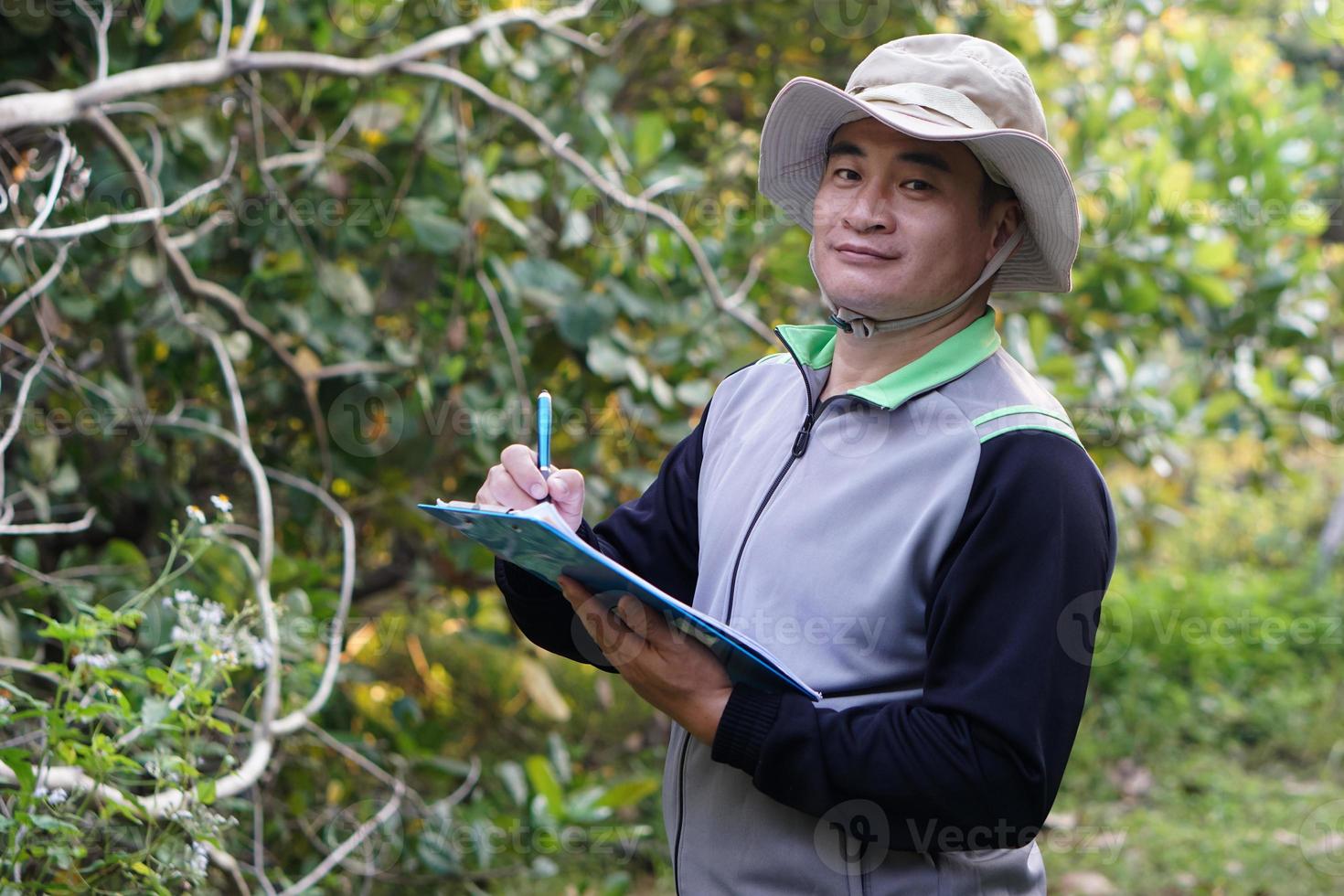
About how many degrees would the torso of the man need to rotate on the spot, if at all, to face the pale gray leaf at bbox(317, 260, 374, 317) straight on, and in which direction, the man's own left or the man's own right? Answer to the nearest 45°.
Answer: approximately 90° to the man's own right

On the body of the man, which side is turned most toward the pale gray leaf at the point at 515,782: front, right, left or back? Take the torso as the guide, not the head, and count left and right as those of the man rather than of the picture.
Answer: right

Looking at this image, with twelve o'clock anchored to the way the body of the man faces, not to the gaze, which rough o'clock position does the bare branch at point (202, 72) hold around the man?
The bare branch is roughly at 3 o'clock from the man.

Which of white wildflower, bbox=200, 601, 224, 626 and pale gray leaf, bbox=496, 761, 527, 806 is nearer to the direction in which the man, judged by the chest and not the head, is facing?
the white wildflower

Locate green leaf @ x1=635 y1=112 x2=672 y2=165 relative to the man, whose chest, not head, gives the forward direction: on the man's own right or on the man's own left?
on the man's own right

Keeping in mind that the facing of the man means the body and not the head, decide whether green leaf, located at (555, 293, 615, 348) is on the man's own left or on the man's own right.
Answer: on the man's own right

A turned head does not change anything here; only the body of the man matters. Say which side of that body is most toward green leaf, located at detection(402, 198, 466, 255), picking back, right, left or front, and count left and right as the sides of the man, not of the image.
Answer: right

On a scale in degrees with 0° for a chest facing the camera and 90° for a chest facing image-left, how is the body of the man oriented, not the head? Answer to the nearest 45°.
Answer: approximately 45°
